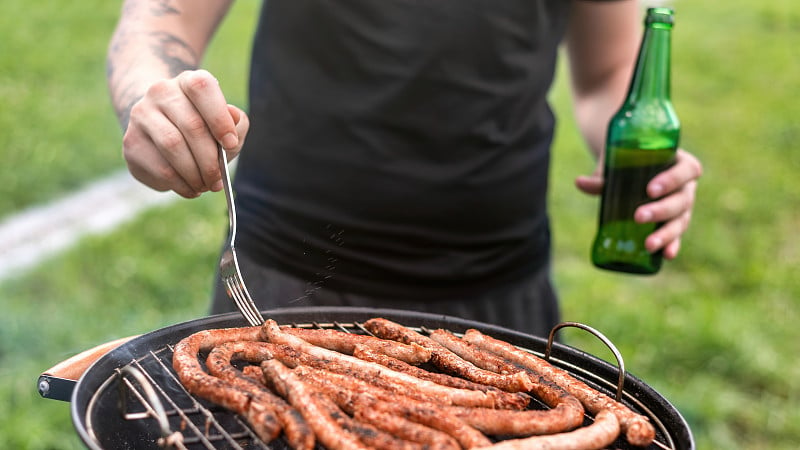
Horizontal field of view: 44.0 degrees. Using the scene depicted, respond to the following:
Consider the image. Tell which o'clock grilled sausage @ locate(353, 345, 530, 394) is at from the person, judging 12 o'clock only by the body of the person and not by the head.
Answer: The grilled sausage is roughly at 12 o'clock from the person.

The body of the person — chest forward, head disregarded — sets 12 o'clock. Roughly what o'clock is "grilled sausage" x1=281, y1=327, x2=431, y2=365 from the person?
The grilled sausage is roughly at 12 o'clock from the person.

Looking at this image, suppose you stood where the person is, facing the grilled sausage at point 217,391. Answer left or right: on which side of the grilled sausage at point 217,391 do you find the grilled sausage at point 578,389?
left

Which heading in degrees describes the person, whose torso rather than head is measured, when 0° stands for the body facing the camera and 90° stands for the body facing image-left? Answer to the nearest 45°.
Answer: approximately 0°

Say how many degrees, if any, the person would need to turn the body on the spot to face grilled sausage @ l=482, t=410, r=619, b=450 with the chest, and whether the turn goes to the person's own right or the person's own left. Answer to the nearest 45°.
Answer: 0° — they already face it

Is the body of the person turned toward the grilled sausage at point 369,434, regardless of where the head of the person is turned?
yes

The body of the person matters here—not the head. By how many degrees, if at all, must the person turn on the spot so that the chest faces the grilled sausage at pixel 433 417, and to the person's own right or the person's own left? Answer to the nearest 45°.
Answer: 0° — they already face it
